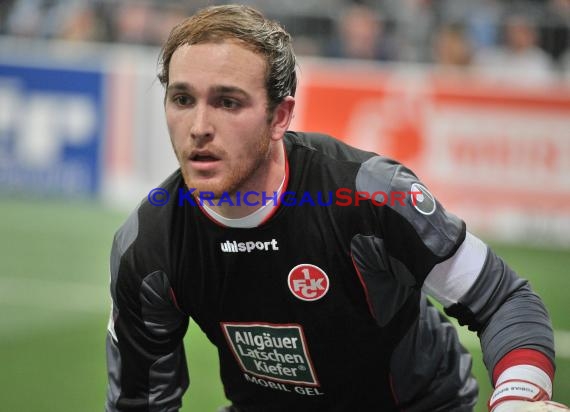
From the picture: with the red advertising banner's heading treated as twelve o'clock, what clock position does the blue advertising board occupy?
The blue advertising board is roughly at 3 o'clock from the red advertising banner.

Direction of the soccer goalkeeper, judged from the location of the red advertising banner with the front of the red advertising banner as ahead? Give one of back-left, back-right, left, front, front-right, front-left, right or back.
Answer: front

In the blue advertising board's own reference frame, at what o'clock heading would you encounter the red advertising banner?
The red advertising banner is roughly at 10 o'clock from the blue advertising board.

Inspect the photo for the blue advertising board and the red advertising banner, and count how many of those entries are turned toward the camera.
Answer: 2

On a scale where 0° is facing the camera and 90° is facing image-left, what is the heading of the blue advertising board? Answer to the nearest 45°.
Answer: approximately 0°

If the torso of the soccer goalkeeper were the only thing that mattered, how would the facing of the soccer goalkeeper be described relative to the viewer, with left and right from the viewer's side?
facing the viewer and to the left of the viewer

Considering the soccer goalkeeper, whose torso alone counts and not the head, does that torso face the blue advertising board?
no

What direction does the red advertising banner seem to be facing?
toward the camera

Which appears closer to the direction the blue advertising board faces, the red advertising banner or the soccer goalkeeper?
the soccer goalkeeper

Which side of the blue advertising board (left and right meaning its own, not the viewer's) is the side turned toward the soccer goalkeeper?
front

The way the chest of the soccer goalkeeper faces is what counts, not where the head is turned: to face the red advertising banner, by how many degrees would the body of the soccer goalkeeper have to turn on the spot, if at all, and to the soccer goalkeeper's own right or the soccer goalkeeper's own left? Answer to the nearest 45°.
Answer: approximately 135° to the soccer goalkeeper's own right

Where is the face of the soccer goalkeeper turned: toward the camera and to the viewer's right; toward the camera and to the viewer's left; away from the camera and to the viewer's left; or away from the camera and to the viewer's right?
toward the camera and to the viewer's left
